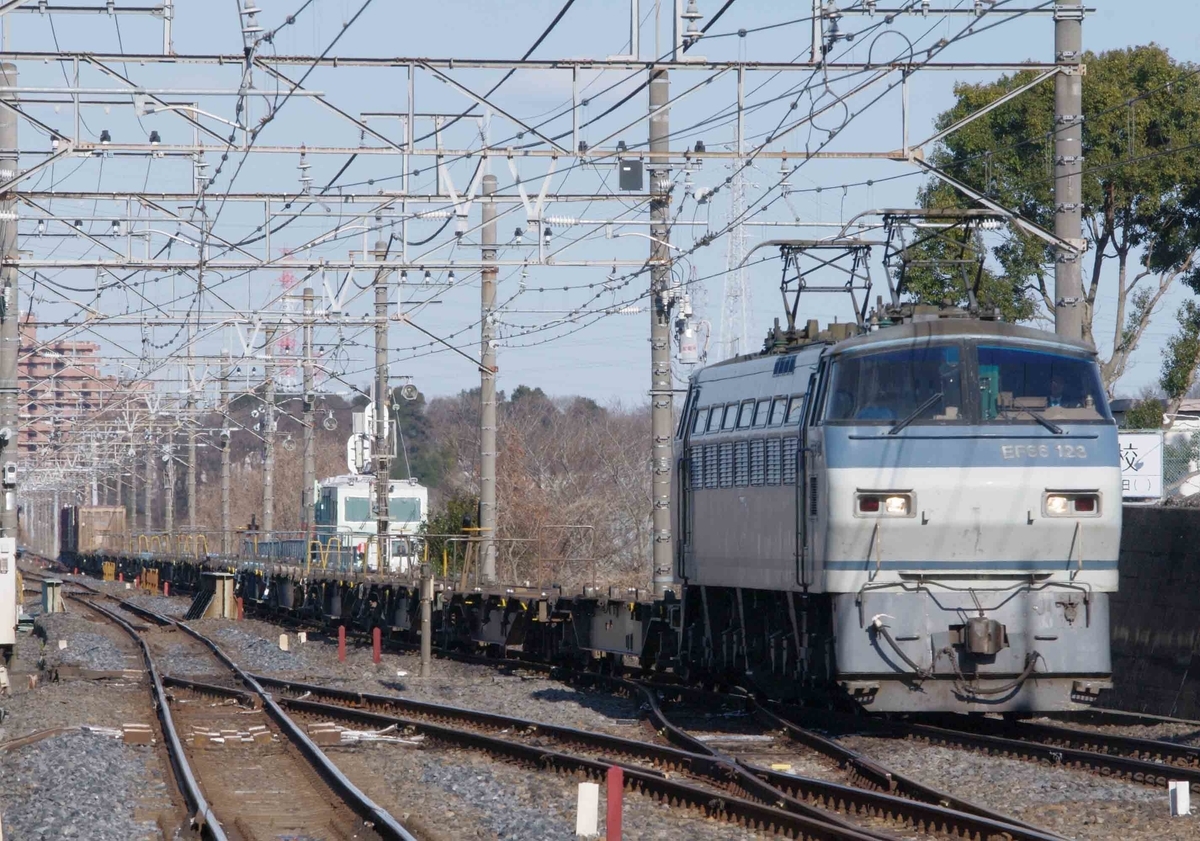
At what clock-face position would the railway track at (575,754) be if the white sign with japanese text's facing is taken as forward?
The railway track is roughly at 1 o'clock from the white sign with japanese text.

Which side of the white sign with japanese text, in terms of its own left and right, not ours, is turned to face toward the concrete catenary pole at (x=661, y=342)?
right

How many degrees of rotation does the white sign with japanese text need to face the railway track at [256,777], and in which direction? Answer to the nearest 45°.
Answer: approximately 45° to its right

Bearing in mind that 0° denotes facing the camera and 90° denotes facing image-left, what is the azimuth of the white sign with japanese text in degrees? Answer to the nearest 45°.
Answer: approximately 0°

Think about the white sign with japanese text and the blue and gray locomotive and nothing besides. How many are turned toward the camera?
2

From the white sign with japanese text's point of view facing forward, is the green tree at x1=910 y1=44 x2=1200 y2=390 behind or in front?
behind
